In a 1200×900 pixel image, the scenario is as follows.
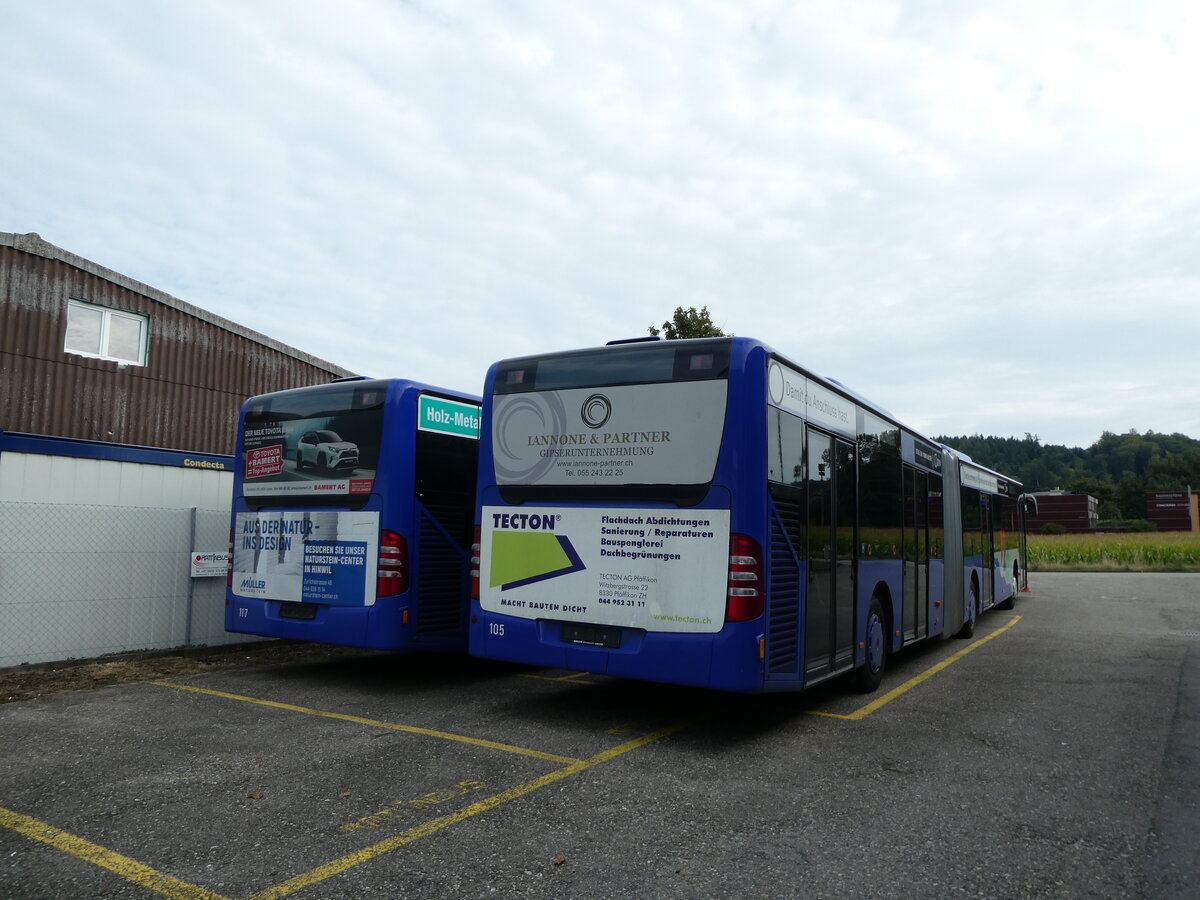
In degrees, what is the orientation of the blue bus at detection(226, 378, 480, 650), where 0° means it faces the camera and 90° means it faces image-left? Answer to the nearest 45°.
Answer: approximately 225°

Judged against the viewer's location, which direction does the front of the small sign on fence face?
facing the viewer

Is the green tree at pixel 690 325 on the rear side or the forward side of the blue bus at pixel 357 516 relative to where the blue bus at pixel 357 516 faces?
on the forward side

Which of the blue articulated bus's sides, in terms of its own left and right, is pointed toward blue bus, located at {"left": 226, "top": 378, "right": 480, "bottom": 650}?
left

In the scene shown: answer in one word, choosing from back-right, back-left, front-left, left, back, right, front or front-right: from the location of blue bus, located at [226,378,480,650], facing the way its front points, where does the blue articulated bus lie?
right

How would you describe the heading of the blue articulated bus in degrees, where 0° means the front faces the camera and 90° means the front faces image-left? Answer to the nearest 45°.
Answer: approximately 225°

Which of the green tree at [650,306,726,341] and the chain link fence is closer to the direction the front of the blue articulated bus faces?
the green tree

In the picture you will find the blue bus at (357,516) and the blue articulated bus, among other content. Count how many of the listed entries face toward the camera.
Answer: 0

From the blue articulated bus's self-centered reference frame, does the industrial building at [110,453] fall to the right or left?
on its left

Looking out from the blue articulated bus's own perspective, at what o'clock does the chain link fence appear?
The chain link fence is roughly at 8 o'clock from the blue articulated bus.

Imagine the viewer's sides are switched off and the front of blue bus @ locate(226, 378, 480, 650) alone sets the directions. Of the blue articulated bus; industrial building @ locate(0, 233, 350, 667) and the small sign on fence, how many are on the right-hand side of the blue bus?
1
